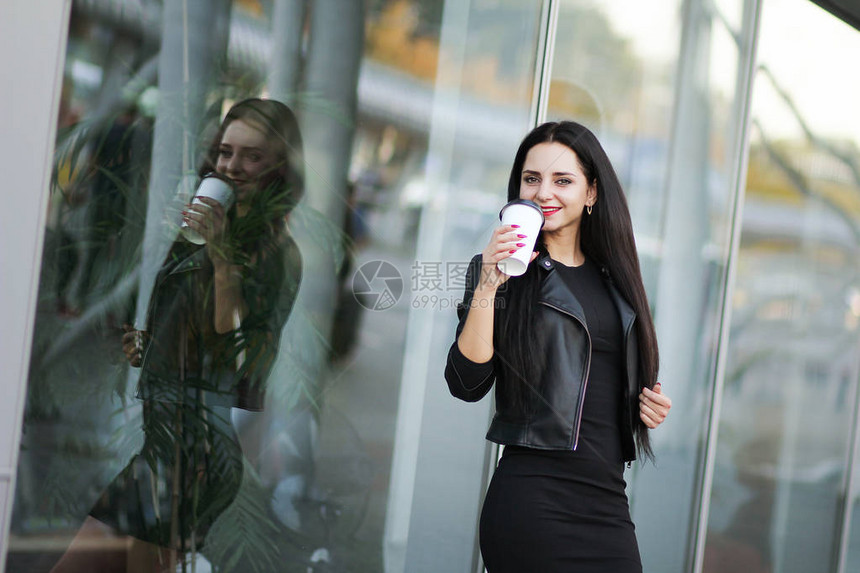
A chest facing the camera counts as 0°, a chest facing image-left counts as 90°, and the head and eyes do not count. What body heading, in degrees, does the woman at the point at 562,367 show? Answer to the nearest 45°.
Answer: approximately 315°
